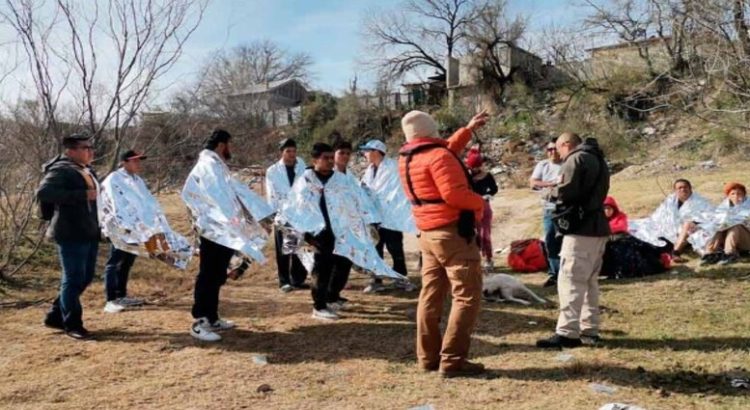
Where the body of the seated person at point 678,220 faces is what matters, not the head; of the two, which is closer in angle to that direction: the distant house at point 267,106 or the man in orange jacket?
the man in orange jacket

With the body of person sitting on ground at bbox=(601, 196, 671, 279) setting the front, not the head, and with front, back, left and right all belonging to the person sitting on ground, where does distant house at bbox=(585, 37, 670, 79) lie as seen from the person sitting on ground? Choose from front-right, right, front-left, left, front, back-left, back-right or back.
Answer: back-right

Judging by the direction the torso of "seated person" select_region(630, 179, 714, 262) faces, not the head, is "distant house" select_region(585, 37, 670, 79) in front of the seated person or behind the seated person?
behind

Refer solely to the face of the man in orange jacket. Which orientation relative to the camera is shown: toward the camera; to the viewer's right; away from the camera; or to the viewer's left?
away from the camera

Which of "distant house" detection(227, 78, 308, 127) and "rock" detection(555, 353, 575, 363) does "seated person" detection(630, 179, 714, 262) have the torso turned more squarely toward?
the rock

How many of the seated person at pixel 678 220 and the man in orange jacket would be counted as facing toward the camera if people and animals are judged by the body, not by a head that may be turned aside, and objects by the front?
1

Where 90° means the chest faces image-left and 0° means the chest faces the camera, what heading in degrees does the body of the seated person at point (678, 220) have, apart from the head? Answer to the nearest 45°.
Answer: approximately 0°

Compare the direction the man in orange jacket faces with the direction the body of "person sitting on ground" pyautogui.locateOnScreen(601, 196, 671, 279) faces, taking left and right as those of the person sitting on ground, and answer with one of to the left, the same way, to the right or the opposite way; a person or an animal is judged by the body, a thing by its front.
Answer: the opposite way
